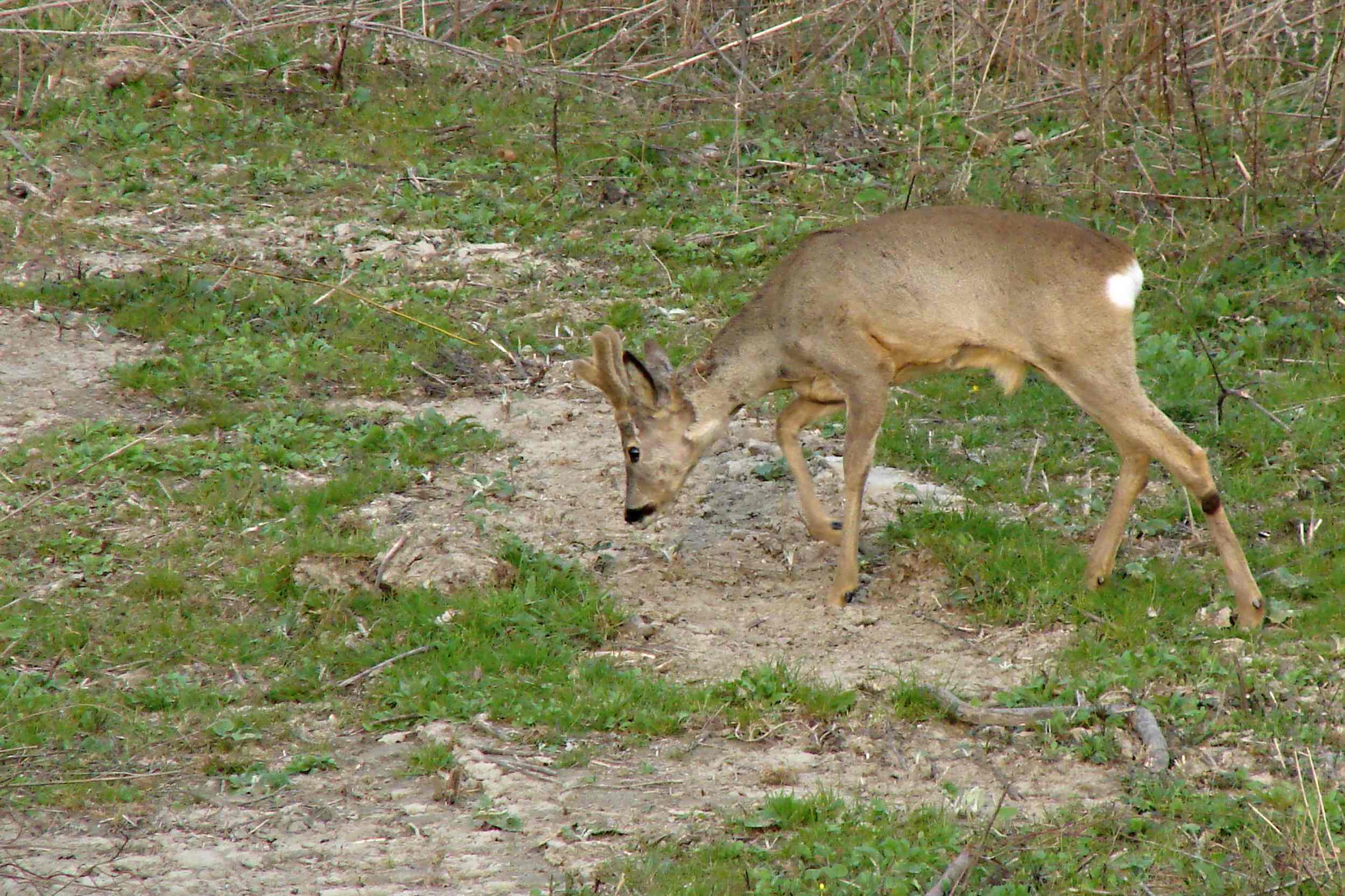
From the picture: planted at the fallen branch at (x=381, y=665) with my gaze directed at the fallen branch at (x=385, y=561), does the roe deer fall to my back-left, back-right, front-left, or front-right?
front-right

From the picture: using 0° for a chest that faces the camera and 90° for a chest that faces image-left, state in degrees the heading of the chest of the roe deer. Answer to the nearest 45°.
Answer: approximately 90°

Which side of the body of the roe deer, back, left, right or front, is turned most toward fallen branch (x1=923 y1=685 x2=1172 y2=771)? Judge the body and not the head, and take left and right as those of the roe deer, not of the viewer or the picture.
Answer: left

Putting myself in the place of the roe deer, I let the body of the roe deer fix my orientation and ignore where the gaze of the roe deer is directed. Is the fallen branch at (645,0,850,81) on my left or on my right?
on my right

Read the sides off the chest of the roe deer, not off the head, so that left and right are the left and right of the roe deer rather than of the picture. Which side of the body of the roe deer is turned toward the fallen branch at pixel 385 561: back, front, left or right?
front

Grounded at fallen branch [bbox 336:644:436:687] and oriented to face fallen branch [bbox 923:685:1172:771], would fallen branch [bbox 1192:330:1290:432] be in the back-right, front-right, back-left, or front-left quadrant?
front-left

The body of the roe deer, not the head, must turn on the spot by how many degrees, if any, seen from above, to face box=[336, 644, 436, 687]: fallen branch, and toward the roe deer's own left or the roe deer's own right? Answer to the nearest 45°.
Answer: approximately 45° to the roe deer's own left

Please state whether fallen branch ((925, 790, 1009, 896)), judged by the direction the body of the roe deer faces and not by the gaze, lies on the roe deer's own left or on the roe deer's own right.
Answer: on the roe deer's own left

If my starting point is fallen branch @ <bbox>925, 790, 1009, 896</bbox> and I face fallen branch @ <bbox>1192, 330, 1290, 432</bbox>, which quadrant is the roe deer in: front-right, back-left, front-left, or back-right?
front-left

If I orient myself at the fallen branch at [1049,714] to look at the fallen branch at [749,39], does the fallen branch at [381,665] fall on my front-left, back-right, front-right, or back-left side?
front-left

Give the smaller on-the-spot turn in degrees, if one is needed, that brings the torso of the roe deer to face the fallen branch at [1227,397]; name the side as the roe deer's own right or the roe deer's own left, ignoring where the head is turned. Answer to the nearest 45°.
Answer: approximately 135° to the roe deer's own right

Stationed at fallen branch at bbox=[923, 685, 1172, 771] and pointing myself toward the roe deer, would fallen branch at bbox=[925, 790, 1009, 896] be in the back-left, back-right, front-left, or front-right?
back-left
